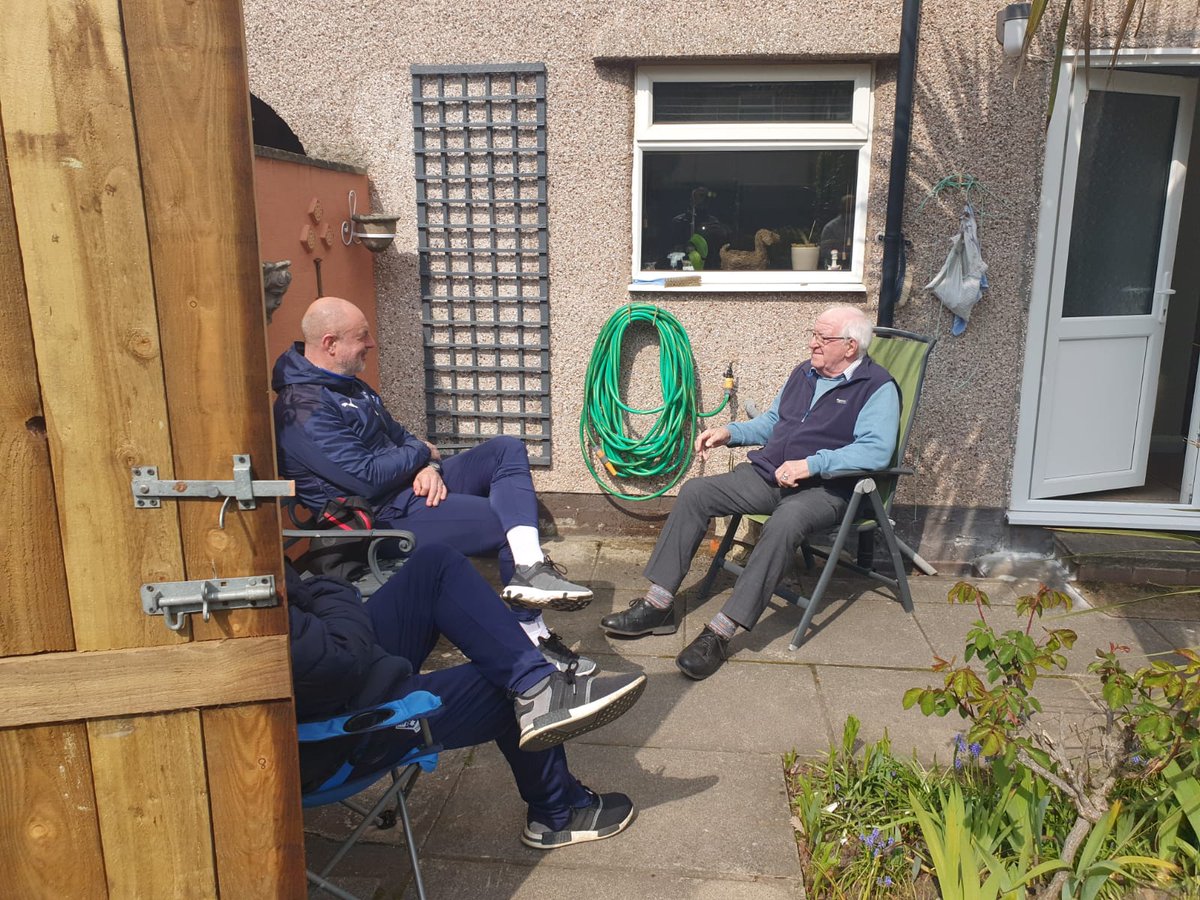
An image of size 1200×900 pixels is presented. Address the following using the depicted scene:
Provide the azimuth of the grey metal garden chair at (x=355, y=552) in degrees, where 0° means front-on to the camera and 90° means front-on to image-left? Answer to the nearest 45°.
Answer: approximately 270°

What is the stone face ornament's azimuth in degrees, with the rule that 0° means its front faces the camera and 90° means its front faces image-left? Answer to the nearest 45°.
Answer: approximately 315°

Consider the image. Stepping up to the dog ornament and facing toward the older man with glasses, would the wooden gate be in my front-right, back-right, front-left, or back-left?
front-right

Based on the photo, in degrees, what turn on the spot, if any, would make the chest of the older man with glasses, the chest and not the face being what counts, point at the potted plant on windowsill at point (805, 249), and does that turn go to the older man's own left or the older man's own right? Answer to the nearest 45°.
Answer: approximately 135° to the older man's own right

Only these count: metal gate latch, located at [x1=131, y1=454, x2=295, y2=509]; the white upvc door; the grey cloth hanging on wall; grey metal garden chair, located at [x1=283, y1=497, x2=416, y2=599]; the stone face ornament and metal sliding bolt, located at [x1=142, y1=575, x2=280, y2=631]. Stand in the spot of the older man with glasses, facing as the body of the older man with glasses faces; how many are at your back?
2

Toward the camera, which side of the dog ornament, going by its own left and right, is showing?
right

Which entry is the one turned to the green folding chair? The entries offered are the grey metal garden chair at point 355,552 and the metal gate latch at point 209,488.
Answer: the grey metal garden chair

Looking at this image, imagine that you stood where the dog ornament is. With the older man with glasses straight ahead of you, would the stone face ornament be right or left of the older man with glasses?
right

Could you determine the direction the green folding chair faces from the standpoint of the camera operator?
facing the viewer and to the left of the viewer

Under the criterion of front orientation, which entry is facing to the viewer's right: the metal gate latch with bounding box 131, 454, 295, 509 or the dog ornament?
the dog ornament

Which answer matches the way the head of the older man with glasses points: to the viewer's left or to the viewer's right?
to the viewer's left

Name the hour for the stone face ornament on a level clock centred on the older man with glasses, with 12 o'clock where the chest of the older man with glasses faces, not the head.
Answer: The stone face ornament is roughly at 1 o'clock from the older man with glasses.

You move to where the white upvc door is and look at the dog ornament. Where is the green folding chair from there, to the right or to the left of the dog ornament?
left

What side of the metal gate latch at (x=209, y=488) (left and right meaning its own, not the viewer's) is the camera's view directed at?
front

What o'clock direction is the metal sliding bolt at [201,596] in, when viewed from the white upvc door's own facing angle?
The metal sliding bolt is roughly at 2 o'clock from the white upvc door.
